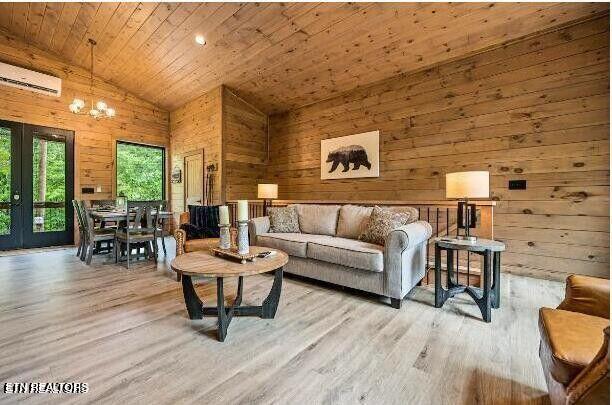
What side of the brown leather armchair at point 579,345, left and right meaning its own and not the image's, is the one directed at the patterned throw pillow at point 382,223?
right

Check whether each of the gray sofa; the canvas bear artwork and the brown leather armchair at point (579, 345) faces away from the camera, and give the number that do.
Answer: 0

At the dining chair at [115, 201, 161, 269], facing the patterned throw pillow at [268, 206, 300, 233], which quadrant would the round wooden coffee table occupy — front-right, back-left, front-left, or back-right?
front-right

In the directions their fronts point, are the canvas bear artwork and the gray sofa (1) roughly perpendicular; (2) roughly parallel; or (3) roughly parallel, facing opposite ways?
roughly parallel

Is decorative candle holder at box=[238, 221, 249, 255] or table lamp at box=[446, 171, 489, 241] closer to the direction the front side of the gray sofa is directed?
the decorative candle holder

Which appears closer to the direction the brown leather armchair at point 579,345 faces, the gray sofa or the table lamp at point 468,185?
the gray sofa

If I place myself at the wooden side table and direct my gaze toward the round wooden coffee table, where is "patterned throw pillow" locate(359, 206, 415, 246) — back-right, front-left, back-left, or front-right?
front-right

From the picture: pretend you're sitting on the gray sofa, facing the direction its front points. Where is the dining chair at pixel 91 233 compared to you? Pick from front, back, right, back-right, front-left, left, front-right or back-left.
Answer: front-right

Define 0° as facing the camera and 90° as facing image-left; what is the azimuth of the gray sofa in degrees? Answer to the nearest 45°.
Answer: approximately 45°

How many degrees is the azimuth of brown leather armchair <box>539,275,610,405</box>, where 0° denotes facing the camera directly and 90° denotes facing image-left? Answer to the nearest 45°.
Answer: approximately 45°

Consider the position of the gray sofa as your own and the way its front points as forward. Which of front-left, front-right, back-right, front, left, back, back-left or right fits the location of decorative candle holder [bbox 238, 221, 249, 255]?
front

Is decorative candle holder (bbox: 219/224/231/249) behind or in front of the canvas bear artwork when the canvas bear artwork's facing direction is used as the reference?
in front

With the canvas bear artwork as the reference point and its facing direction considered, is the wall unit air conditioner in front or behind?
in front

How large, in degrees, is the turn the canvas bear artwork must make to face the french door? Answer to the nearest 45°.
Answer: approximately 45° to its right

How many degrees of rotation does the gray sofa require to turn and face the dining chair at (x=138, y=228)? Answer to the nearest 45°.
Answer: approximately 45° to its right
